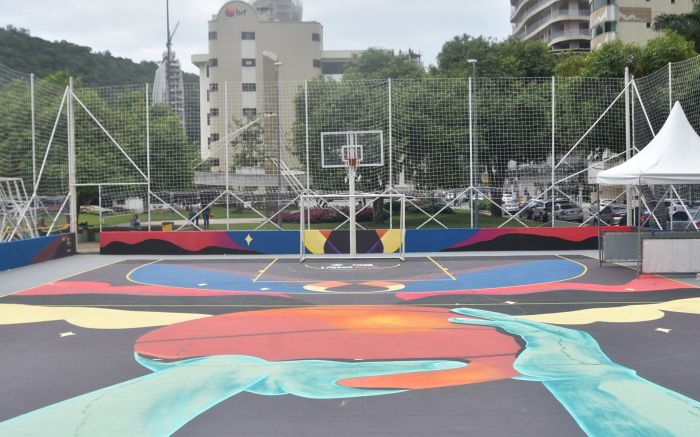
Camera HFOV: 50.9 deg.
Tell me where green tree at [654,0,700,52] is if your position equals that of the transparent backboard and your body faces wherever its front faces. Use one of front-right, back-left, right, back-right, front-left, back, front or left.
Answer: back-left

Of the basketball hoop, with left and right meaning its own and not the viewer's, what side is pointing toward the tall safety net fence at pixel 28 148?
right

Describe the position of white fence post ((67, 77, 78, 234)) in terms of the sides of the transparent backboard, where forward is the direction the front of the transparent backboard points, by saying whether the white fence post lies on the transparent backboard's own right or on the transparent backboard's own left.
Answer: on the transparent backboard's own right

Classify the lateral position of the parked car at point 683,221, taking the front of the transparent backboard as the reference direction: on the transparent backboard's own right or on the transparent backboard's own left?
on the transparent backboard's own left

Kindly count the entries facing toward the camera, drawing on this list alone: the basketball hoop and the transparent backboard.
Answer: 2

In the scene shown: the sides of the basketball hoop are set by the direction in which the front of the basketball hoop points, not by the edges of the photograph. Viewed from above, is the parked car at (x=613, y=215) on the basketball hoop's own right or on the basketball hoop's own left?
on the basketball hoop's own left

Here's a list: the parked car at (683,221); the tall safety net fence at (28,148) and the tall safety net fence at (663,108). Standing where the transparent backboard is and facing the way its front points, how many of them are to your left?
2

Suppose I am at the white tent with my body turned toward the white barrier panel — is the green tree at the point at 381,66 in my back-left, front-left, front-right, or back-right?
back-right

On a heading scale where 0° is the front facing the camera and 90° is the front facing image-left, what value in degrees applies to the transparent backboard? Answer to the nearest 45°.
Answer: approximately 0°

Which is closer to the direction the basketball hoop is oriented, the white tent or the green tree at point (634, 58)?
the white tent
